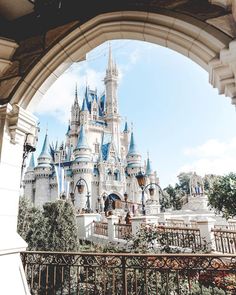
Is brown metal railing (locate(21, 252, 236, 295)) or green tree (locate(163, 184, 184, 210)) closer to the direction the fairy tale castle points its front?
the brown metal railing

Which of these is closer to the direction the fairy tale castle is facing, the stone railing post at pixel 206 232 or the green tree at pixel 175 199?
the stone railing post

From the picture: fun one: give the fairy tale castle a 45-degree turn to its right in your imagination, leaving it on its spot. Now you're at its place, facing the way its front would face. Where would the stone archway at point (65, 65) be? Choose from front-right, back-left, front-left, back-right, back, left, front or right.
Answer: front

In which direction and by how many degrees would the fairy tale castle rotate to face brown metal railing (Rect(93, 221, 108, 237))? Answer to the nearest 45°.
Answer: approximately 45° to its right

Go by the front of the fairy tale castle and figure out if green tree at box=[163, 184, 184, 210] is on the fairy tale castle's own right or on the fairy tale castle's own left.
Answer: on the fairy tale castle's own left

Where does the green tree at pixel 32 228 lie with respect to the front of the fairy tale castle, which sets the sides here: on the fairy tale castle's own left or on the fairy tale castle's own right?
on the fairy tale castle's own right

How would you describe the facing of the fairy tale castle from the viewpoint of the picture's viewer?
facing the viewer and to the right of the viewer

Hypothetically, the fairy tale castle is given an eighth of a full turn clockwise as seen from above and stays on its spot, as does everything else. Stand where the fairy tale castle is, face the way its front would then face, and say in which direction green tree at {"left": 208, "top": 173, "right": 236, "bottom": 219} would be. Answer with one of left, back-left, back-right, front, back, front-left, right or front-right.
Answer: front

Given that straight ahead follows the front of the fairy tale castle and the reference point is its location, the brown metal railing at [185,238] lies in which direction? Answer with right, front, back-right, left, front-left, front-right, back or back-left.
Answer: front-right

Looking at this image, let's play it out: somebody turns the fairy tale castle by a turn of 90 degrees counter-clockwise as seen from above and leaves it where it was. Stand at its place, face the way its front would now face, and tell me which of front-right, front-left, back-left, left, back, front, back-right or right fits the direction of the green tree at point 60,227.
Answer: back-right

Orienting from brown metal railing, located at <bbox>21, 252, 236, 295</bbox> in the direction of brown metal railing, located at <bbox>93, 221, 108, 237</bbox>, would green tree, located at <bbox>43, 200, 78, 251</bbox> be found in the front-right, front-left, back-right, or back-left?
front-left

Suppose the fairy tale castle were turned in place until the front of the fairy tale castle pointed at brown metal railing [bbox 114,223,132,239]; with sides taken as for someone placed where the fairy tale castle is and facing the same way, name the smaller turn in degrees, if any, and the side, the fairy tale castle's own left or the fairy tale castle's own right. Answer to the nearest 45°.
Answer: approximately 45° to the fairy tale castle's own right

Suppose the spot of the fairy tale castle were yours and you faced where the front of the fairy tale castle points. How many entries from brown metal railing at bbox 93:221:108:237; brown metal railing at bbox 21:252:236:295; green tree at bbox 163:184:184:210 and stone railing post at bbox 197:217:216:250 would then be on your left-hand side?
1

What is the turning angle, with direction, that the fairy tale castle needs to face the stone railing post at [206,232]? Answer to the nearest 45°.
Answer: approximately 45° to its right
